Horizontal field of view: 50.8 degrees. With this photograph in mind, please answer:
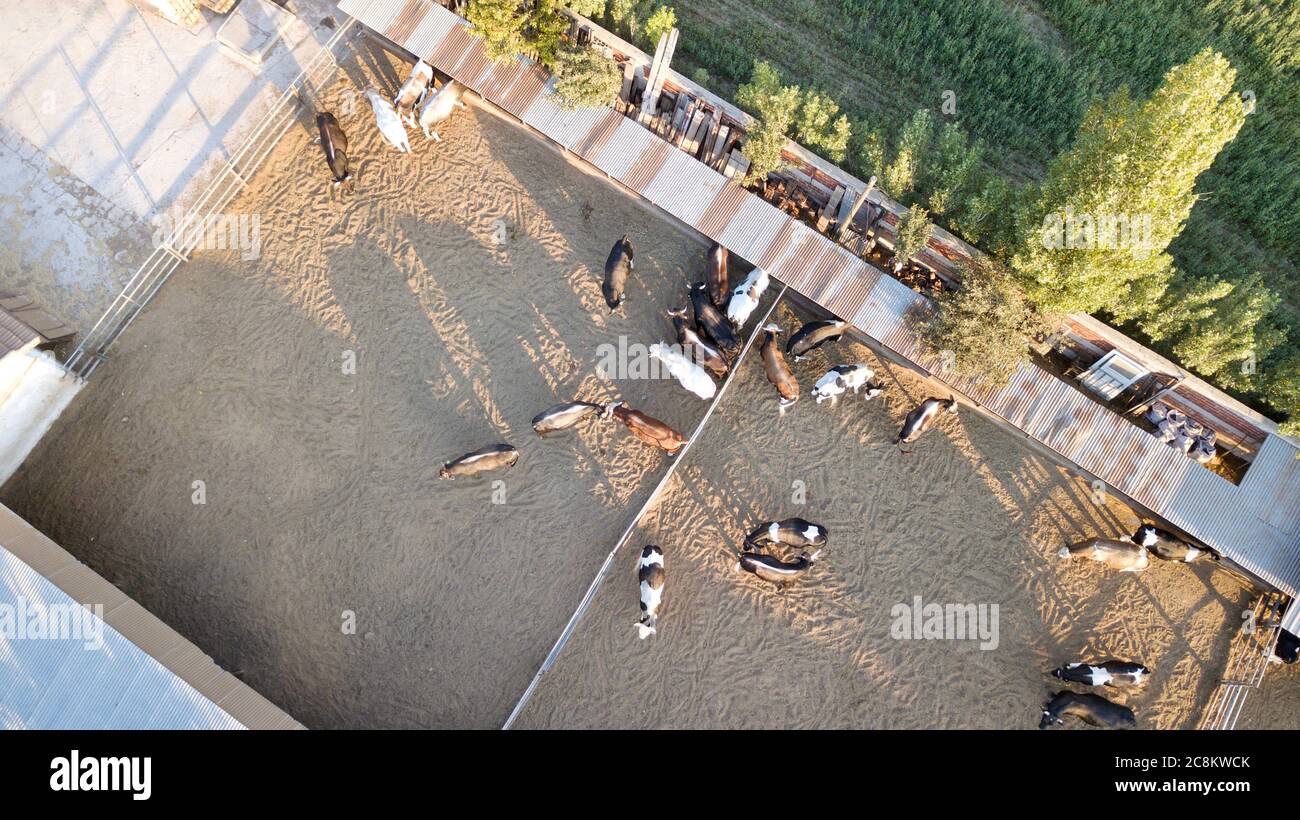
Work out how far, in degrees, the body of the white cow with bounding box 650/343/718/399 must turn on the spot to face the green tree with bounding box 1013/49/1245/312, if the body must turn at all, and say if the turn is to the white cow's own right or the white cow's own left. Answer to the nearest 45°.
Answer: approximately 180°

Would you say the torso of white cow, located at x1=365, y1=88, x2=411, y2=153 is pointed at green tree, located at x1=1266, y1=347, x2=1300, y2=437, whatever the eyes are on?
no

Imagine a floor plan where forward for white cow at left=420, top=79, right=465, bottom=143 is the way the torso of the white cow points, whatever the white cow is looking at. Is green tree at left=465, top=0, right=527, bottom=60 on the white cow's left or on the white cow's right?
on the white cow's right

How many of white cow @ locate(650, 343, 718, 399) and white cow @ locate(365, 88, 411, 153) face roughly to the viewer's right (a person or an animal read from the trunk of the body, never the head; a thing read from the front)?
0

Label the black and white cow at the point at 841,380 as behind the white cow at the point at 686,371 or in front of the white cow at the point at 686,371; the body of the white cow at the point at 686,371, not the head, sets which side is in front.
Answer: behind
